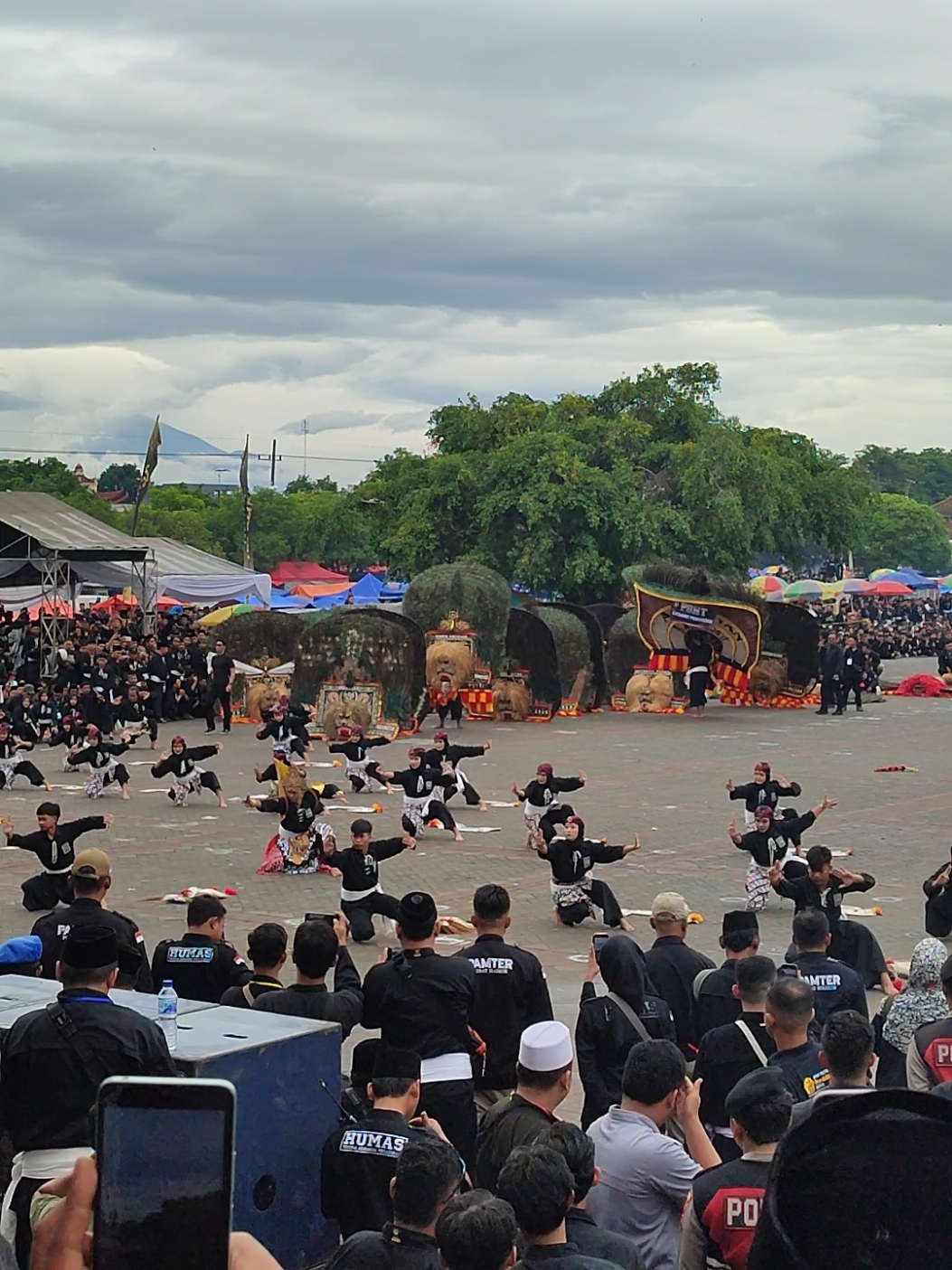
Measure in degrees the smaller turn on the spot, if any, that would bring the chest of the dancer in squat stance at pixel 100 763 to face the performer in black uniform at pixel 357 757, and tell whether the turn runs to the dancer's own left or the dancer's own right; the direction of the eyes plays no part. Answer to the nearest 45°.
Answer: approximately 90° to the dancer's own left

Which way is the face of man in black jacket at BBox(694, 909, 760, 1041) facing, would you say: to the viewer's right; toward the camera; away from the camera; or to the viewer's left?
away from the camera

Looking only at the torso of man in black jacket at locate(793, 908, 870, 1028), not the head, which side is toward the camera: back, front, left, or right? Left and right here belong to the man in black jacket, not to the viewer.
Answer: back

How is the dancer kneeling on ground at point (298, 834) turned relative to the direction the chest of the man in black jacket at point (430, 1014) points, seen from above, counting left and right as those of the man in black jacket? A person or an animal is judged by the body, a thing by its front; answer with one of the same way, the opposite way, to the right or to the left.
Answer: the opposite way

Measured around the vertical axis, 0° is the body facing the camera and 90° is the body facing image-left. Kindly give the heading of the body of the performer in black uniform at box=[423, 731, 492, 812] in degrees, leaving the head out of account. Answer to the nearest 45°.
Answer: approximately 45°

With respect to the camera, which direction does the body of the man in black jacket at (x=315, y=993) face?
away from the camera

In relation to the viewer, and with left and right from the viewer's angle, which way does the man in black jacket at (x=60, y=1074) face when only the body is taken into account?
facing away from the viewer

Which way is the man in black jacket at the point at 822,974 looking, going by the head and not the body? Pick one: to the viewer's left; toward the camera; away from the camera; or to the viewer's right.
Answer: away from the camera

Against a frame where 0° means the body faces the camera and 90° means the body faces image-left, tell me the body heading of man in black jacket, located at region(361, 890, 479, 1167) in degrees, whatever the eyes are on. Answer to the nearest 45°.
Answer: approximately 180°

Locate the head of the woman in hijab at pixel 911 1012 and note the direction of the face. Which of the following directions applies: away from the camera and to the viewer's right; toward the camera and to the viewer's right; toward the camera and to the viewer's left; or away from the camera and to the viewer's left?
away from the camera and to the viewer's left

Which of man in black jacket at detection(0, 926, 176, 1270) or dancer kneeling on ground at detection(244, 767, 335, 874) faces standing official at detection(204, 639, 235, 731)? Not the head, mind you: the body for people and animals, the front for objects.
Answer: the man in black jacket
